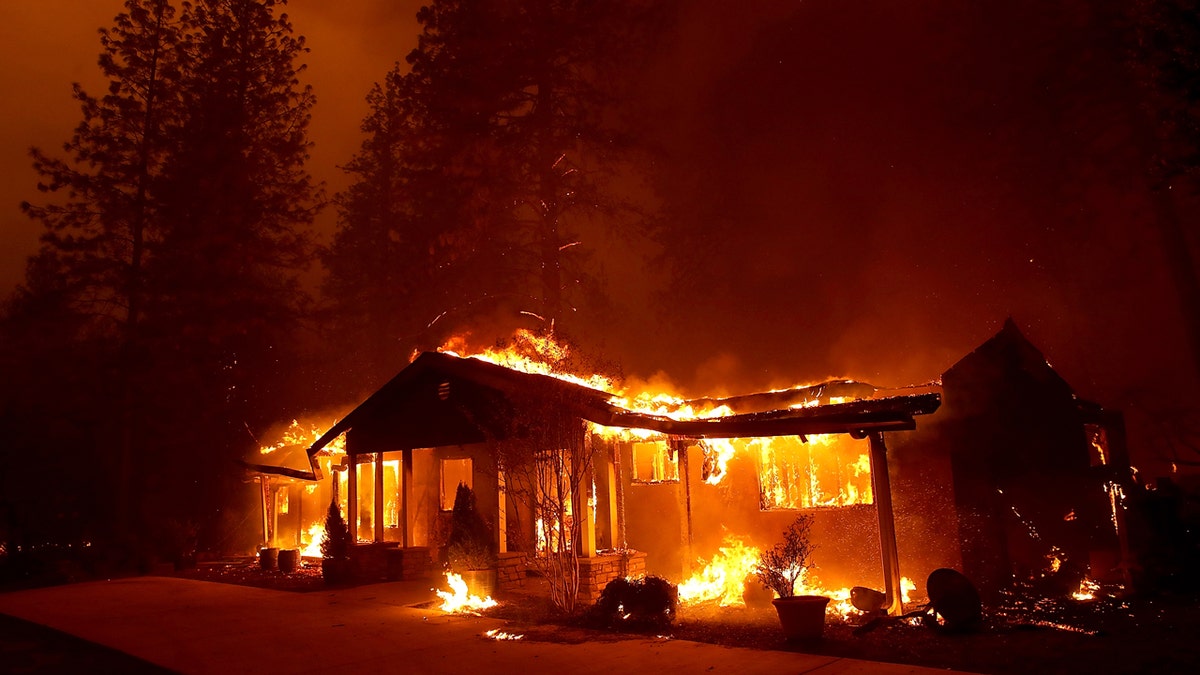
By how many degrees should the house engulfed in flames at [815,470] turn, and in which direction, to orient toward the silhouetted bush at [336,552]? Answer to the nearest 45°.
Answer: approximately 90° to its right

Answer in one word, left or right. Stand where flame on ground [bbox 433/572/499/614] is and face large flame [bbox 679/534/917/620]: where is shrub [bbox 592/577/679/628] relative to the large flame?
right

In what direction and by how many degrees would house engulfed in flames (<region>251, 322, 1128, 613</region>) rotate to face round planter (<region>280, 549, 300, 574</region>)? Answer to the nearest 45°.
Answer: approximately 90° to its right

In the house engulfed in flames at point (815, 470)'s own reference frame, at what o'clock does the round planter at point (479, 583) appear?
The round planter is roughly at 2 o'clock from the house engulfed in flames.

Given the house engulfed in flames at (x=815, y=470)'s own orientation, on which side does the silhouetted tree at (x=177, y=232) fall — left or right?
on its right

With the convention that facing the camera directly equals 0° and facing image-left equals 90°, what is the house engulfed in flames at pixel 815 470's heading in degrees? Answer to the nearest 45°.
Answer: approximately 45°
